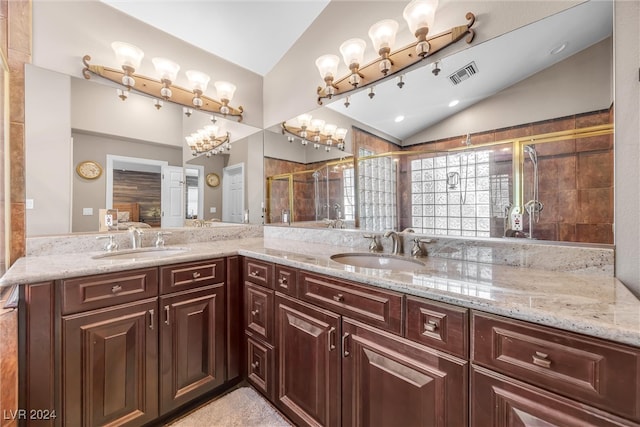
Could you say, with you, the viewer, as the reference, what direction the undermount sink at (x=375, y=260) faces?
facing the viewer and to the left of the viewer

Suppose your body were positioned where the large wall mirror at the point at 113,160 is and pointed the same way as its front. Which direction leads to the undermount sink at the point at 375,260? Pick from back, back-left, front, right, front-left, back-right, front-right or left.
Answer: front

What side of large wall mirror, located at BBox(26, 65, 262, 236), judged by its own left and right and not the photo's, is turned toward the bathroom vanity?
front

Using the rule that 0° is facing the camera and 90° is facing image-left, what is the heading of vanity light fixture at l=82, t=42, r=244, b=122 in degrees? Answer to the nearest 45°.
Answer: approximately 315°

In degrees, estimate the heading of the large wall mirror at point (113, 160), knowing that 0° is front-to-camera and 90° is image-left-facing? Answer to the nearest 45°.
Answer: approximately 315°
